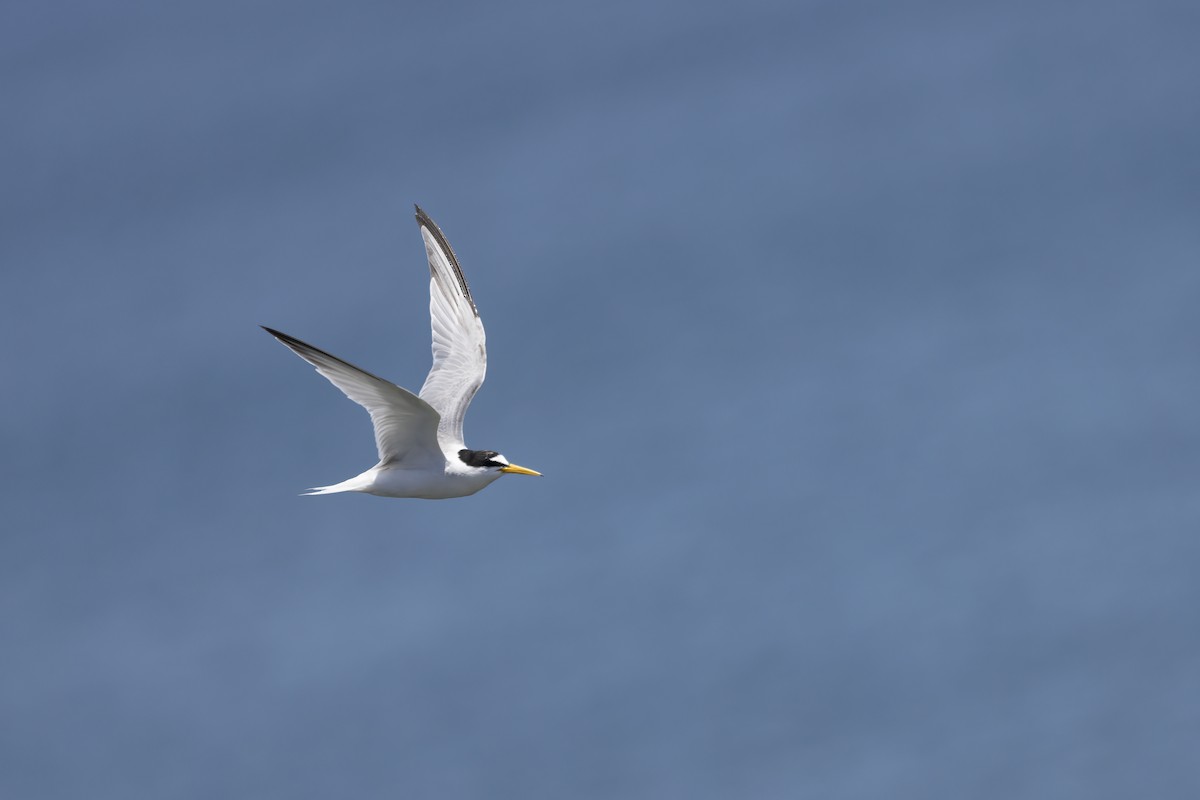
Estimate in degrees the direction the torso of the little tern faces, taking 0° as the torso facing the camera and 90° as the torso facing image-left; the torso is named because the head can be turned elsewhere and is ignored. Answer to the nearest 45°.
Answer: approximately 270°
